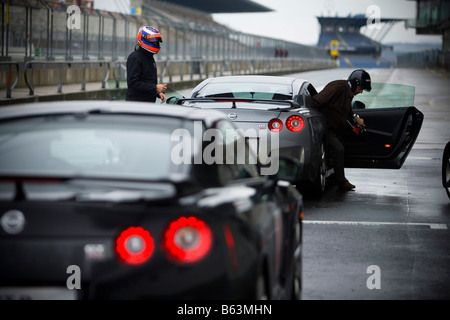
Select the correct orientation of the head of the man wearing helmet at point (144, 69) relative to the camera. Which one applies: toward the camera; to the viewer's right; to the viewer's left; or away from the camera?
to the viewer's right

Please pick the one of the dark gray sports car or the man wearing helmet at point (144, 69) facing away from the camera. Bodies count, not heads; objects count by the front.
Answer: the dark gray sports car

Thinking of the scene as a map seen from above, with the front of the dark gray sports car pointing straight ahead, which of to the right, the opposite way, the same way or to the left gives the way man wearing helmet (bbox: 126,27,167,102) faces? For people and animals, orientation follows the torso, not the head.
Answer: to the right

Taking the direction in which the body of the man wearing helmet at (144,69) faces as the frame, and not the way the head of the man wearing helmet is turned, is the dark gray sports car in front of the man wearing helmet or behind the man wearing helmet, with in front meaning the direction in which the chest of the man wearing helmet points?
in front

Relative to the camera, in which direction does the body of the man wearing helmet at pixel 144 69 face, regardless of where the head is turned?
to the viewer's right

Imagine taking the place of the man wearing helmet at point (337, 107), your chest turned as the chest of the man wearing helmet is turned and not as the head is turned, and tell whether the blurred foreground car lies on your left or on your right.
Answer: on your right

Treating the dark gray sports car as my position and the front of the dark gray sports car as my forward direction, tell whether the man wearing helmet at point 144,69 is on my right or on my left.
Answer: on my left

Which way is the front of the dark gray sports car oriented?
away from the camera

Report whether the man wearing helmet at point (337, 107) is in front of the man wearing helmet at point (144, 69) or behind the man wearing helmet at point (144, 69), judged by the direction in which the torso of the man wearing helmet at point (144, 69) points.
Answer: in front

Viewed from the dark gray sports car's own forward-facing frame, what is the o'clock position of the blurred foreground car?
The blurred foreground car is roughly at 6 o'clock from the dark gray sports car.
